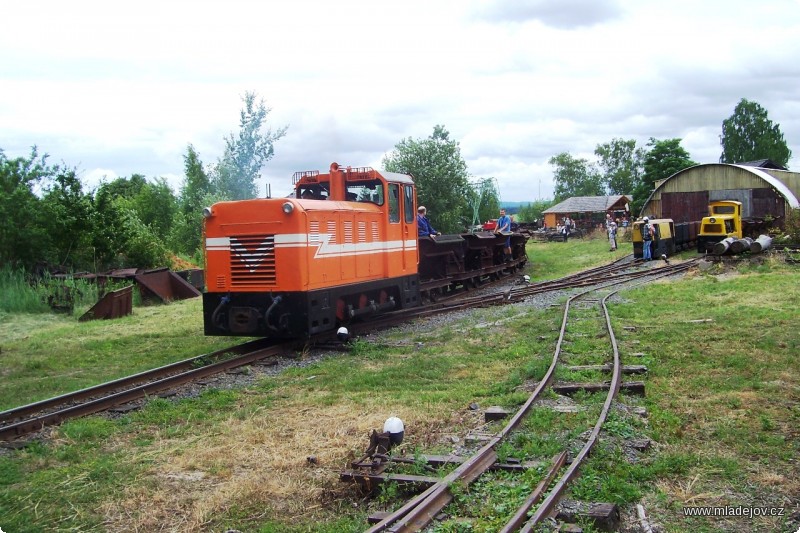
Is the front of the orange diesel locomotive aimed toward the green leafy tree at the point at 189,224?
no

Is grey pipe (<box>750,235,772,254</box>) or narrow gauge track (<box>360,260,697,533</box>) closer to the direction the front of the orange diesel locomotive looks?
the narrow gauge track

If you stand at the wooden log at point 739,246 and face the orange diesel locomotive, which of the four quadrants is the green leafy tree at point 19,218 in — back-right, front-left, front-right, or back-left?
front-right

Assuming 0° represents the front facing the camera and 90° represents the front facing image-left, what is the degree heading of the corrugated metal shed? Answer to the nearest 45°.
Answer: approximately 0°

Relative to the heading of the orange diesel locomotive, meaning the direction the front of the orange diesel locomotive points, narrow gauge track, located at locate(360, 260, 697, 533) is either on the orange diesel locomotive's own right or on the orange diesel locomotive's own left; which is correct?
on the orange diesel locomotive's own left

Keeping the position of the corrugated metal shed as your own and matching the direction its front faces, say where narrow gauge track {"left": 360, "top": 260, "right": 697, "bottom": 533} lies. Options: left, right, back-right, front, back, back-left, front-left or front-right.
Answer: front

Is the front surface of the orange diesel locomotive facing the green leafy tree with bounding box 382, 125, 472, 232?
no

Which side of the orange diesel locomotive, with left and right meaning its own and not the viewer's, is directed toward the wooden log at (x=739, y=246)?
back

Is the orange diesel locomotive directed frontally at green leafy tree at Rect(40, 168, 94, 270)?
no

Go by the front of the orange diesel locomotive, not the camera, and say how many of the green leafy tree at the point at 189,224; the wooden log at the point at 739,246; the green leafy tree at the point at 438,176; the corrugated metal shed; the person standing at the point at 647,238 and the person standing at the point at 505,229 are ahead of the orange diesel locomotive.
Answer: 0

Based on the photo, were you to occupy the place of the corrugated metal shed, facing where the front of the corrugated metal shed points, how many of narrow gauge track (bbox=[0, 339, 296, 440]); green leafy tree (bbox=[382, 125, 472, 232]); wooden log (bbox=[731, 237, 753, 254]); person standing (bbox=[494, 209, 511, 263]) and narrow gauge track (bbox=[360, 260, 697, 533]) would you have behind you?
0

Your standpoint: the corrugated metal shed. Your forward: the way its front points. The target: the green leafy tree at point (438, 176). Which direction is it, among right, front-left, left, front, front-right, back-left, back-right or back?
front-right

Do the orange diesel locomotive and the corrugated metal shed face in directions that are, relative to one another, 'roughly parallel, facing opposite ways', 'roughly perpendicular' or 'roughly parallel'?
roughly parallel

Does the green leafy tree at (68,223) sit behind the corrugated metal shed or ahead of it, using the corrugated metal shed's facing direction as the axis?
ahead

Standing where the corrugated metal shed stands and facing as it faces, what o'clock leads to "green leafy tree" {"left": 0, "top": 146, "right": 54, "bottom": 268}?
The green leafy tree is roughly at 1 o'clock from the corrugated metal shed.

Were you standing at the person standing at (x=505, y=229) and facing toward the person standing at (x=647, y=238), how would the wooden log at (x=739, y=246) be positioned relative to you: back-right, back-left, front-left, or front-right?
front-right
